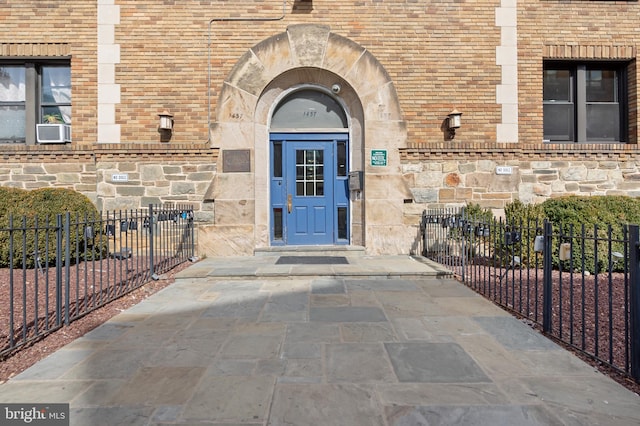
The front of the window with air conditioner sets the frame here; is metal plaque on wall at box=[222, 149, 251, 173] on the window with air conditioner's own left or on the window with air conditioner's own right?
on the window with air conditioner's own left

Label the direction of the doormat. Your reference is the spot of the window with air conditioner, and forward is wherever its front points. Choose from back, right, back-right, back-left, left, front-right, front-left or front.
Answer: front-left

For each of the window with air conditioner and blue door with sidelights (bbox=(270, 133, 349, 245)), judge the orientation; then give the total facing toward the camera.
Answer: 2

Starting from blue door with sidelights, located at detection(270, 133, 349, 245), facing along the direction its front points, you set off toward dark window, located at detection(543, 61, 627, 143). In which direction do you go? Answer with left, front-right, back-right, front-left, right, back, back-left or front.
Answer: left

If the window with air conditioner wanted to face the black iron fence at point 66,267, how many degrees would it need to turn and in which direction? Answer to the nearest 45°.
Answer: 0° — it already faces it

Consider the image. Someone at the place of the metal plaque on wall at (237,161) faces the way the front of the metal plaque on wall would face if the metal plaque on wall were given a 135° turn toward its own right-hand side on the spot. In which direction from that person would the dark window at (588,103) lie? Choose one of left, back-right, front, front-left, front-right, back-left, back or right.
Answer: back-right

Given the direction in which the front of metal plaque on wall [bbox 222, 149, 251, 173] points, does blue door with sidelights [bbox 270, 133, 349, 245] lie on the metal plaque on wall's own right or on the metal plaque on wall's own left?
on the metal plaque on wall's own left

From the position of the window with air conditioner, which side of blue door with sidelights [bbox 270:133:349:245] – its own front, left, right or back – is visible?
right
